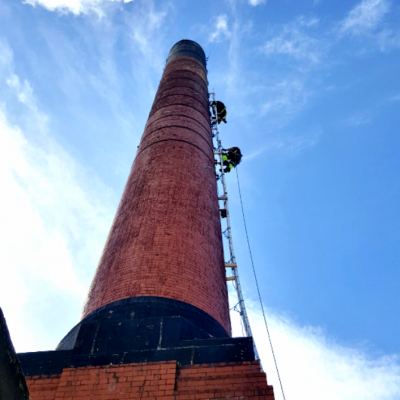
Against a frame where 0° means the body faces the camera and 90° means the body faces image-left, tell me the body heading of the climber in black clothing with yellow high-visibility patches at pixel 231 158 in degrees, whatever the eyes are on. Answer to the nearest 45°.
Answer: approximately 90°
